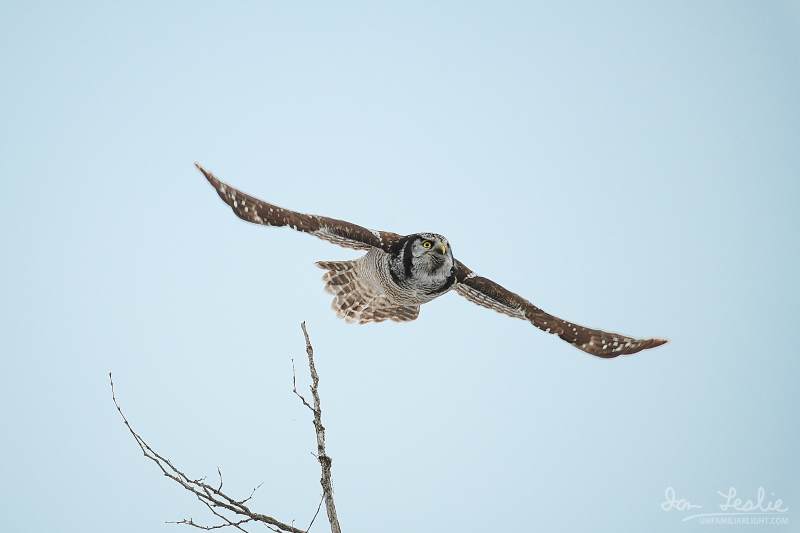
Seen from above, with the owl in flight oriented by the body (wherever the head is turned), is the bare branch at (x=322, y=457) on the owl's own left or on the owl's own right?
on the owl's own right

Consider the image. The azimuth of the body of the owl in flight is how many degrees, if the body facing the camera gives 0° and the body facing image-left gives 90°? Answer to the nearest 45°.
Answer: approximately 315°
